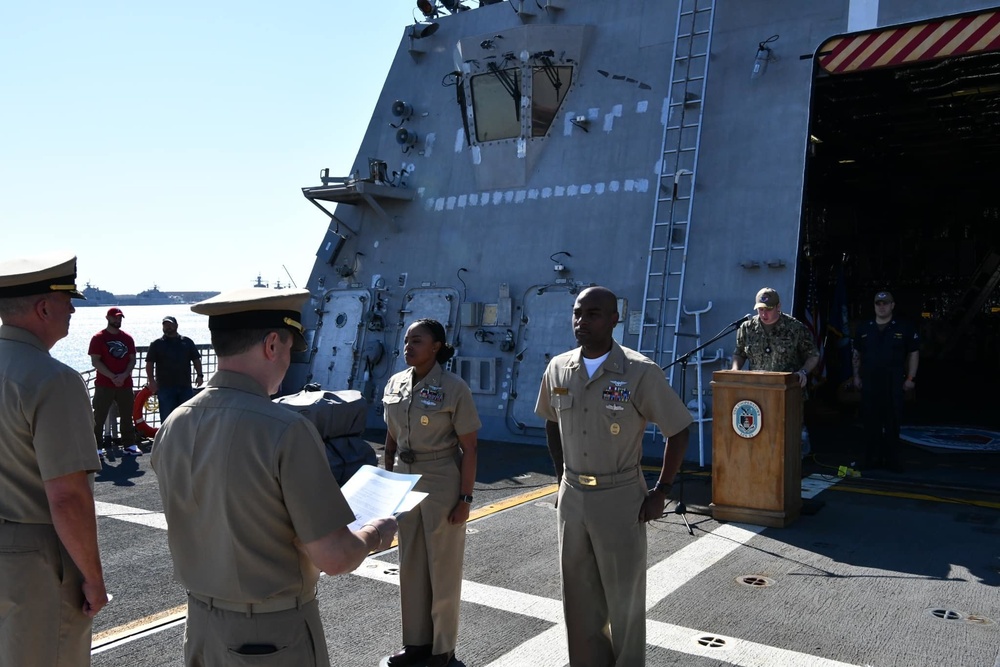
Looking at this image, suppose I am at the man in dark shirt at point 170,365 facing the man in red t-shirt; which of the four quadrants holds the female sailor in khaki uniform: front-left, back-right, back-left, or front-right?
back-left

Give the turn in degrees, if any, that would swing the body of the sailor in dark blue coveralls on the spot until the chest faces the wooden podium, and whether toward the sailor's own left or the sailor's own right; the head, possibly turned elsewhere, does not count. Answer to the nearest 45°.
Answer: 0° — they already face it

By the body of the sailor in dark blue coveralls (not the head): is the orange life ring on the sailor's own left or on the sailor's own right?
on the sailor's own right

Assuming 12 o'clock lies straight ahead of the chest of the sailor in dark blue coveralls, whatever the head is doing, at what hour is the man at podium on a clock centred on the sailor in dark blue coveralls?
The man at podium is roughly at 1 o'clock from the sailor in dark blue coveralls.

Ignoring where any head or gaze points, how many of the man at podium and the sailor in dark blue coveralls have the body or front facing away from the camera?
0
